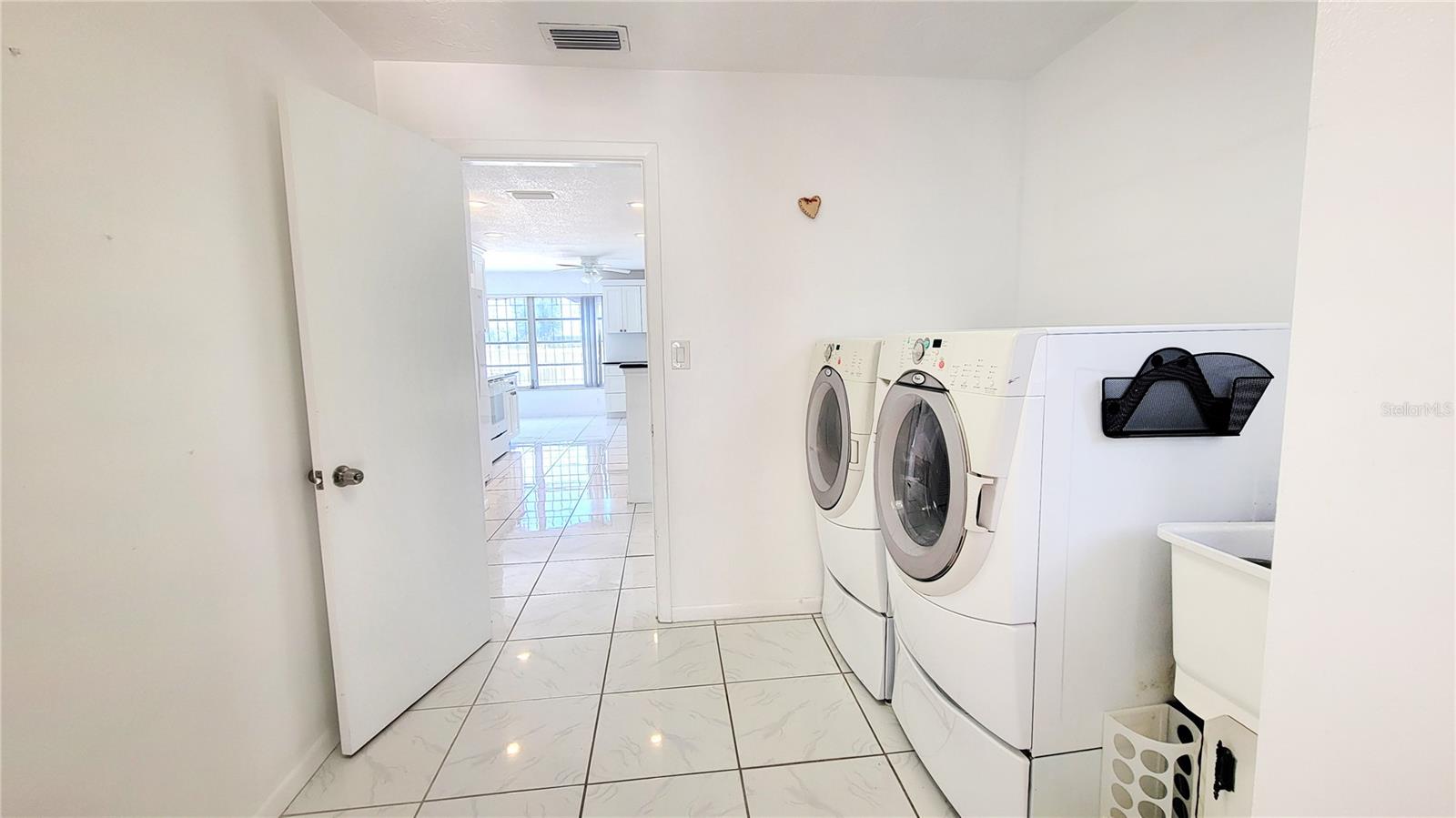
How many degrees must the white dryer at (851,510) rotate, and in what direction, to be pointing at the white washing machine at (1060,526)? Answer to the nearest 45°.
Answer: approximately 90° to its left

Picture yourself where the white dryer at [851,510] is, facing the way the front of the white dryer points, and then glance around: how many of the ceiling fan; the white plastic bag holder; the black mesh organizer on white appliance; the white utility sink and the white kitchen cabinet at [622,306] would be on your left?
3

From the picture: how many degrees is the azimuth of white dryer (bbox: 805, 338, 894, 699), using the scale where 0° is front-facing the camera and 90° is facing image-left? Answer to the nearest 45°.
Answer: approximately 45°

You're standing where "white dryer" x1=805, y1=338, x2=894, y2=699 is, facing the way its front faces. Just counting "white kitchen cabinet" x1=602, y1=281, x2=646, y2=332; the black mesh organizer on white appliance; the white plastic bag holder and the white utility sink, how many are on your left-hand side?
3

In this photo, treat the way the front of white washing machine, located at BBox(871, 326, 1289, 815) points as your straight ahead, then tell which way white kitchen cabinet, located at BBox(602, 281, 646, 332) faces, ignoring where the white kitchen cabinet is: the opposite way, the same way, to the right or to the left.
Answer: to the left

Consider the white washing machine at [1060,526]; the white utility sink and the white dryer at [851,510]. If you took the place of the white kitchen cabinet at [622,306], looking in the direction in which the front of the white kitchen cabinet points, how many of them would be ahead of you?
3

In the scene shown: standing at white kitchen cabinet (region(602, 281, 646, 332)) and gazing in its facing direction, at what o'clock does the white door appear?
The white door is roughly at 12 o'clock from the white kitchen cabinet.
